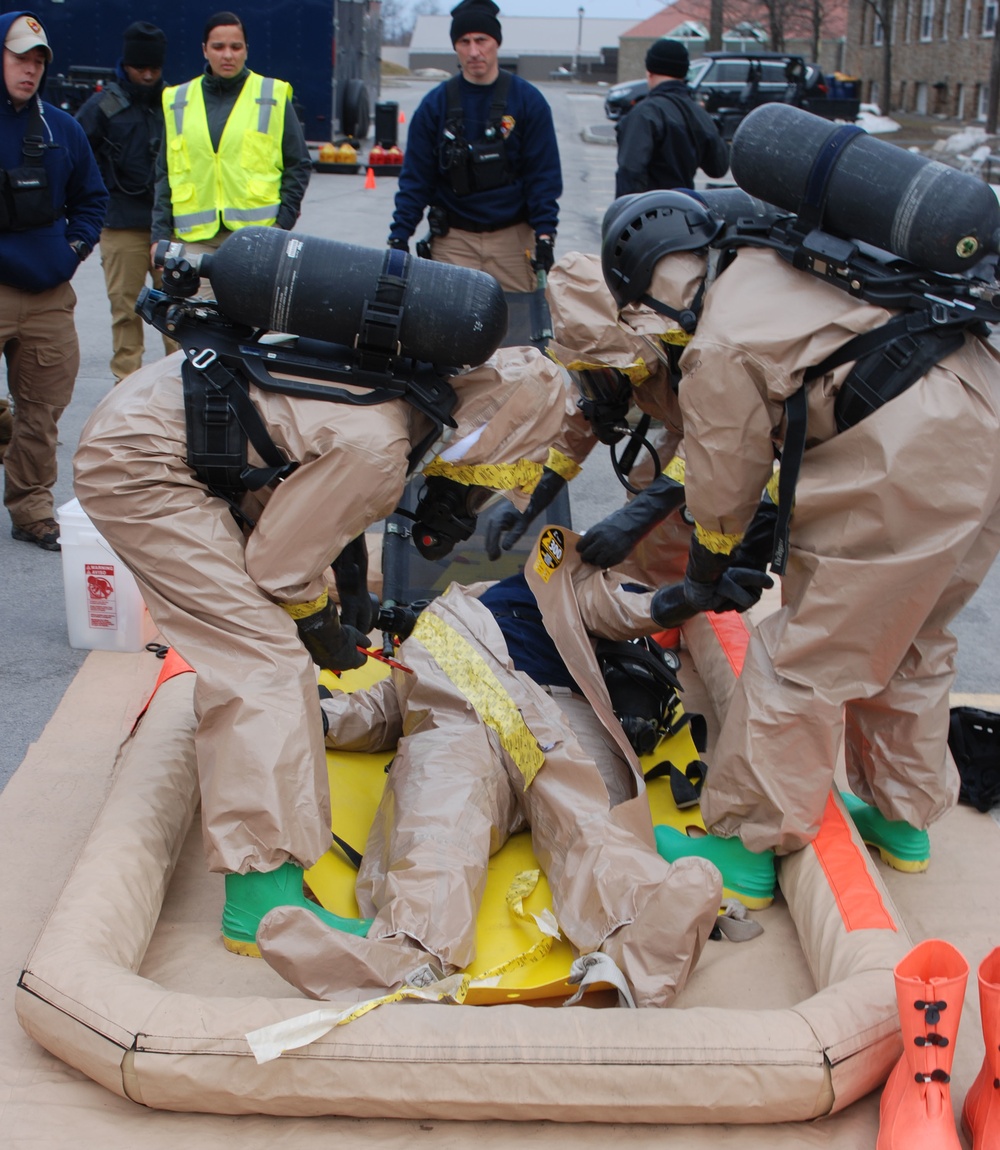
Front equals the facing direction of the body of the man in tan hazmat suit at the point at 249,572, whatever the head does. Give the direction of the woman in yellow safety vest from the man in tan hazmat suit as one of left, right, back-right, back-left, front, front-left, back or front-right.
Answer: left

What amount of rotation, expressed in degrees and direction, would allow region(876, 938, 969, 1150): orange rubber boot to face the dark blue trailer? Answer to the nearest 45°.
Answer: approximately 135° to its right

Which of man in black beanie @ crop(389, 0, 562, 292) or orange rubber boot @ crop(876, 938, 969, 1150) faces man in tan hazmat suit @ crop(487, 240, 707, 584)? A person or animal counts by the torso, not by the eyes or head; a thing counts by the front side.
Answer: the man in black beanie

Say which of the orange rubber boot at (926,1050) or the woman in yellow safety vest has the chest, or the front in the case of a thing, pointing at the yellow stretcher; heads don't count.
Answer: the woman in yellow safety vest

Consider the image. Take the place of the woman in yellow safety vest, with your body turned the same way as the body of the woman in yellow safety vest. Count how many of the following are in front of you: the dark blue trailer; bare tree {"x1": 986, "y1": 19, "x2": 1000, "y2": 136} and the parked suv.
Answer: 0

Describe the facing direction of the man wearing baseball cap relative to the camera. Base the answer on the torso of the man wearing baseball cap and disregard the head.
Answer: toward the camera

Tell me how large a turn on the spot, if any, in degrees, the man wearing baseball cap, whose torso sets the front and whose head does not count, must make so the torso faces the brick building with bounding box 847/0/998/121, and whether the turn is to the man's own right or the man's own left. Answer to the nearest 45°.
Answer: approximately 135° to the man's own left

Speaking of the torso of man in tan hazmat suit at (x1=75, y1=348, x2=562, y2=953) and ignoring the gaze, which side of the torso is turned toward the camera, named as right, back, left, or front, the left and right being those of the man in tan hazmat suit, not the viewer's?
right

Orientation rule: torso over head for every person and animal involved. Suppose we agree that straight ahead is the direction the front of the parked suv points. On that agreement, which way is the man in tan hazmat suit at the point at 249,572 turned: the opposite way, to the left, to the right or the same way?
the opposite way

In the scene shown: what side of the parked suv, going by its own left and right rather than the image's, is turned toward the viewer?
left

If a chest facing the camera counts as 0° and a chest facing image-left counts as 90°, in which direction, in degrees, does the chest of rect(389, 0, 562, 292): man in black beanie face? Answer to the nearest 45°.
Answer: approximately 0°

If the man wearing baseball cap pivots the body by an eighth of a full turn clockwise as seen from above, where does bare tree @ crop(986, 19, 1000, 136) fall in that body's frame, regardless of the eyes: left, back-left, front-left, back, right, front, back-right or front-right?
back

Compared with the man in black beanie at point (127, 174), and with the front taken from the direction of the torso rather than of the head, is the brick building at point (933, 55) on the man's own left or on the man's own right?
on the man's own left

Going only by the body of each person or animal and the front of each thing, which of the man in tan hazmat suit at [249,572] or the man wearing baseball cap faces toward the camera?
the man wearing baseball cap

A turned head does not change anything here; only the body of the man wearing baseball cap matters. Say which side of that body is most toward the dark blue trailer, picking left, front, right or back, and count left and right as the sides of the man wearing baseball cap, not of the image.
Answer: back

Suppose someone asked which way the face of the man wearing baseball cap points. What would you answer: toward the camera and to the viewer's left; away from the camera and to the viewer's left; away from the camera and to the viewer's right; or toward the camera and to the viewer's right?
toward the camera and to the viewer's right

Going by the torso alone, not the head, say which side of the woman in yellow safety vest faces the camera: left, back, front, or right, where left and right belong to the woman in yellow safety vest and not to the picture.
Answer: front
